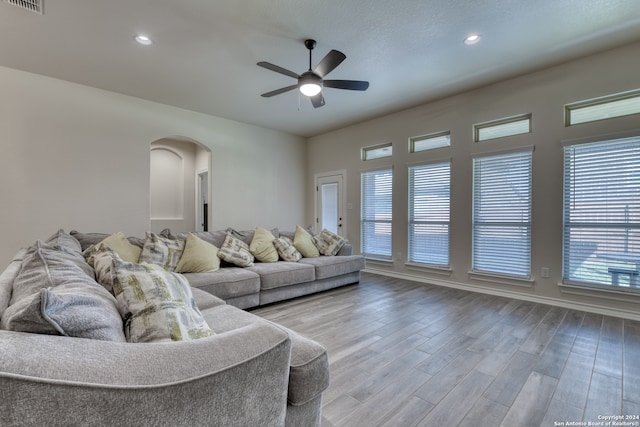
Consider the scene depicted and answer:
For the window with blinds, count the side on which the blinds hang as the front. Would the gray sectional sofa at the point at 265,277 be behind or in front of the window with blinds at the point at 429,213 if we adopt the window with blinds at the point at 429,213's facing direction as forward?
in front

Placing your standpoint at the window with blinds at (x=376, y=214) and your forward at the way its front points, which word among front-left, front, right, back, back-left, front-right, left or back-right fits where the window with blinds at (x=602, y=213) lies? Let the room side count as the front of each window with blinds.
left

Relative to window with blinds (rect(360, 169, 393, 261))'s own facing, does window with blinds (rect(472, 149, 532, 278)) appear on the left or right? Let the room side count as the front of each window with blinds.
on its left

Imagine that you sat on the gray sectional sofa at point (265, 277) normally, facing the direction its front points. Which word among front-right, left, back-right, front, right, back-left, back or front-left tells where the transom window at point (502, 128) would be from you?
front-left

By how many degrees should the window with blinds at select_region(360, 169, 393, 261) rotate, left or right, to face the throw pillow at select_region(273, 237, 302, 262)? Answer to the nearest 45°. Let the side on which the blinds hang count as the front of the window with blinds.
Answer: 0° — it already faces it

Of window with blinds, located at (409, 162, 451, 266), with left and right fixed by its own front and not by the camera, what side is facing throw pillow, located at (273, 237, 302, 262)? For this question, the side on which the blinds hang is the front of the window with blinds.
front

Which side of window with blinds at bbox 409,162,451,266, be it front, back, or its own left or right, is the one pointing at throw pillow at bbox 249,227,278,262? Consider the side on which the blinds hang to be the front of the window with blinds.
front

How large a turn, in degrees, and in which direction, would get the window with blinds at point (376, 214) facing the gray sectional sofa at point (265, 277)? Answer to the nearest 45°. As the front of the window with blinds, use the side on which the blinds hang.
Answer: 0° — it already faces it

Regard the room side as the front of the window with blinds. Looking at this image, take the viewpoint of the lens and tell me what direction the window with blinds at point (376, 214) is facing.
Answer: facing the viewer and to the left of the viewer

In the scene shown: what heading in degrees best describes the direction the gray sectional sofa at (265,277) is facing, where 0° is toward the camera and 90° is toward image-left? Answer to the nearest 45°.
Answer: approximately 315°

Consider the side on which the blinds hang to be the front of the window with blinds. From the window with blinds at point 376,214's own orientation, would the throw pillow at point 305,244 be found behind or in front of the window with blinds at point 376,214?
in front

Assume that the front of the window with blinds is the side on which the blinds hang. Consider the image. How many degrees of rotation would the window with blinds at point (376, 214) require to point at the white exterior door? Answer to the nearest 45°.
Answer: approximately 90° to its right
